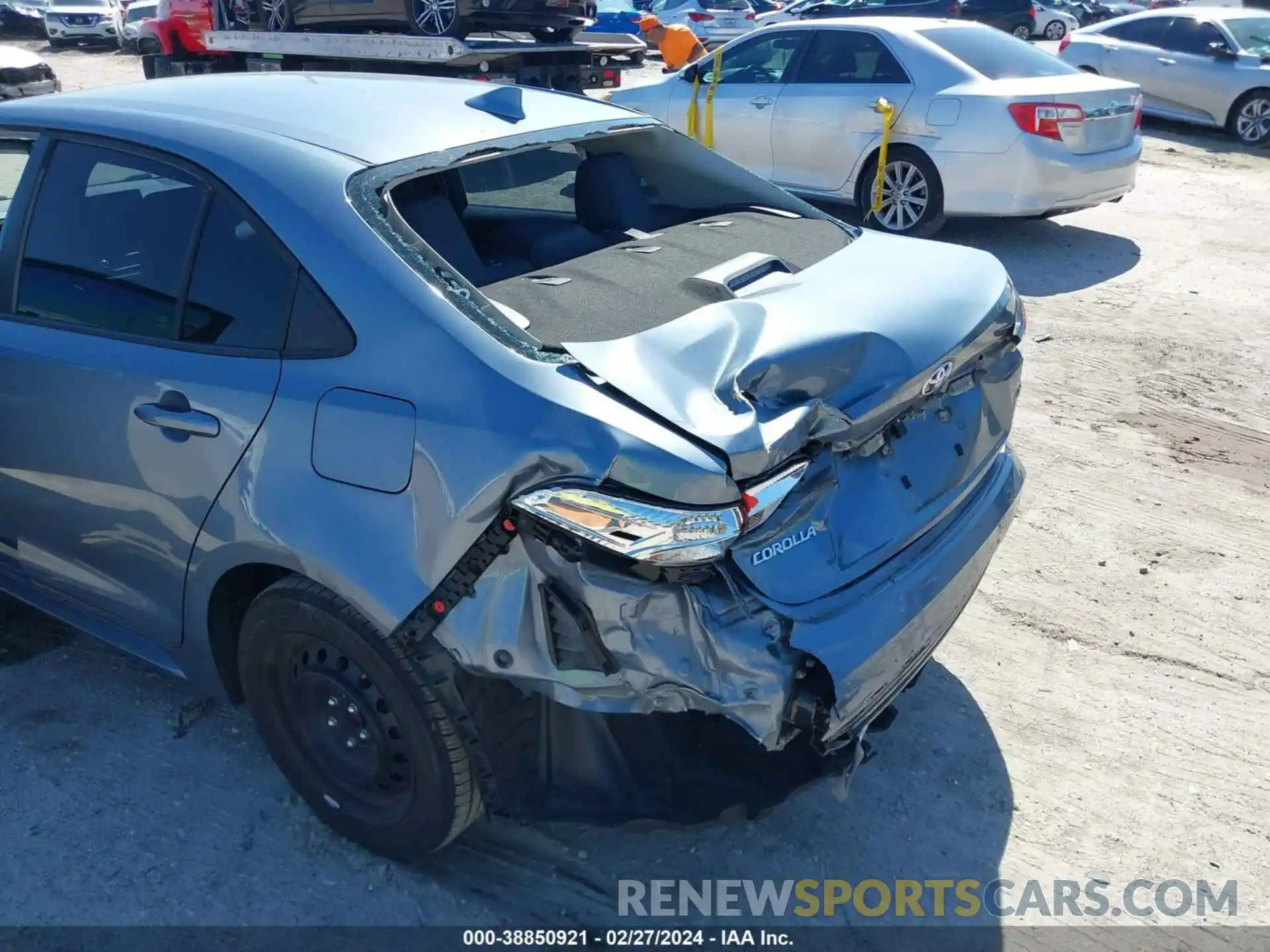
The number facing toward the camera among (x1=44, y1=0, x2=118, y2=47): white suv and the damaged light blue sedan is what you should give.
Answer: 1

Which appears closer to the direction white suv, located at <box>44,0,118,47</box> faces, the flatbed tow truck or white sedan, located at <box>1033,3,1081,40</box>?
the flatbed tow truck

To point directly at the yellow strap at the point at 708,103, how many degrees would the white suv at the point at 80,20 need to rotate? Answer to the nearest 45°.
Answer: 0° — it already faces it

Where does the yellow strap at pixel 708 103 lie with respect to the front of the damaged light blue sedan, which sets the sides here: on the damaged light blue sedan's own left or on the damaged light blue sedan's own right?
on the damaged light blue sedan's own right

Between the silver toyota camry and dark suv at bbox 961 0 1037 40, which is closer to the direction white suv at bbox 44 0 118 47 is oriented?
the silver toyota camry

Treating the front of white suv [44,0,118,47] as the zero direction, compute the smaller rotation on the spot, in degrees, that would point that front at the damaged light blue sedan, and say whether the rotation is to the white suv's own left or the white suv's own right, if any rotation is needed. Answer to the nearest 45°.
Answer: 0° — it already faces it

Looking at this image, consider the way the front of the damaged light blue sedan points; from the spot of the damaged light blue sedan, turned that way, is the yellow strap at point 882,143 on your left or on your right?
on your right

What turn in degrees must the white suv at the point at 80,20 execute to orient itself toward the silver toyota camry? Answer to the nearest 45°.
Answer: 0° — it already faces it

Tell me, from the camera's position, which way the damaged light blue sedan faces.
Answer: facing away from the viewer and to the left of the viewer

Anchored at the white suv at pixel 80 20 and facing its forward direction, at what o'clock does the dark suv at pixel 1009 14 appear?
The dark suv is roughly at 10 o'clock from the white suv.

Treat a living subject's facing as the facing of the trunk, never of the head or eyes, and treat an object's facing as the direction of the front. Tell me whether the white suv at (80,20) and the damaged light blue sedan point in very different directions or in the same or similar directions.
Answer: very different directions

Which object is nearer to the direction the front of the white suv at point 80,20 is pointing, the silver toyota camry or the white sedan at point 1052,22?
the silver toyota camry
